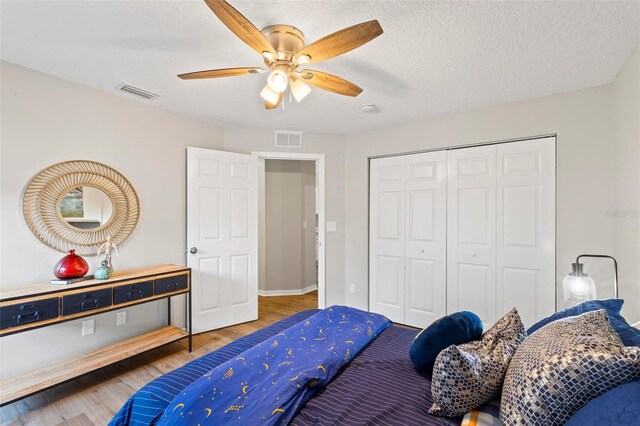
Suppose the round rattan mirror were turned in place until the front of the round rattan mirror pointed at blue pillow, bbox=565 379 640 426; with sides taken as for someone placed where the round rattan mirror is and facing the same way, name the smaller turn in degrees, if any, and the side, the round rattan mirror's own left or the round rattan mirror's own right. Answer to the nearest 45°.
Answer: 0° — it already faces it

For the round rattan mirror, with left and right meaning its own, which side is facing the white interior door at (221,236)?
left

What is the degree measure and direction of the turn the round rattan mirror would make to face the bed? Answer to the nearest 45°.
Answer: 0° — it already faces it

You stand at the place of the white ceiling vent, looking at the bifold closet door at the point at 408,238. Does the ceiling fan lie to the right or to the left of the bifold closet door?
right

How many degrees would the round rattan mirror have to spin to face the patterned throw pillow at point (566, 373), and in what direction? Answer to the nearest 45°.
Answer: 0° — it already faces it

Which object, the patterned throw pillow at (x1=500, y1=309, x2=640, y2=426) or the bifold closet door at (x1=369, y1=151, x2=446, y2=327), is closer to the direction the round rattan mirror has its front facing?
the patterned throw pillow

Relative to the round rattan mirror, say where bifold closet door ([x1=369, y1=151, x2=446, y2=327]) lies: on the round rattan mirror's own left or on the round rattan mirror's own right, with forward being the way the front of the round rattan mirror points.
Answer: on the round rattan mirror's own left
